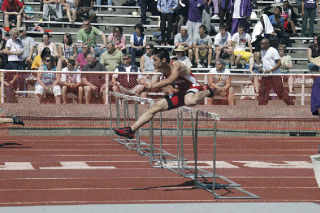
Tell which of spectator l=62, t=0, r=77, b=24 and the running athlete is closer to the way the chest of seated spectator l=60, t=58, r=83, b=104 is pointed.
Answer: the running athlete

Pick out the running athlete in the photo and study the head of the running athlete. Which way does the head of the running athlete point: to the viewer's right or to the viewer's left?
to the viewer's left

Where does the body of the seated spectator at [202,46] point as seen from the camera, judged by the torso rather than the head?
toward the camera

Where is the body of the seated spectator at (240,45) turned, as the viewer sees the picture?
toward the camera

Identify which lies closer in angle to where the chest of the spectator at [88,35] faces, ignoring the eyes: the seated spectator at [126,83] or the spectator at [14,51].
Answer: the seated spectator

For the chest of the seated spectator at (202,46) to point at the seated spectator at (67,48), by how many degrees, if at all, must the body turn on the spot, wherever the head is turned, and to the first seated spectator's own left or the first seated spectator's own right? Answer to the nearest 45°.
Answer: approximately 90° to the first seated spectator's own right

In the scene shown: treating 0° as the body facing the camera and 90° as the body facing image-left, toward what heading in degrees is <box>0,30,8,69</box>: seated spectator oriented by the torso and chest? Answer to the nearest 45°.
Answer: approximately 0°

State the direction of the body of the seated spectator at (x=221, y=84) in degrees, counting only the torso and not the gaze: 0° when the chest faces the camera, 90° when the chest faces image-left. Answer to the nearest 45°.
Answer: approximately 0°

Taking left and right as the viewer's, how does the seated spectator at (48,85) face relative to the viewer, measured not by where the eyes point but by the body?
facing the viewer

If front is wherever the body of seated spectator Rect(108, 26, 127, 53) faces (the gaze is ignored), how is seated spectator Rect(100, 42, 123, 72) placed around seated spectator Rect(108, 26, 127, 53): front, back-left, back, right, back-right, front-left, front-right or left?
front

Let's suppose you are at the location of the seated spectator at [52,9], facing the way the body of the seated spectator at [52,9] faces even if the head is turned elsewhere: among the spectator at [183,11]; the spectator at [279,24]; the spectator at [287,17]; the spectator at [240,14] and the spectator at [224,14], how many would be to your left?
5

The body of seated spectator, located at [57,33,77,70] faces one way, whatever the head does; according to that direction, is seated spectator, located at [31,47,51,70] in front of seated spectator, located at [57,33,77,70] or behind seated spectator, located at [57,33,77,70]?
in front

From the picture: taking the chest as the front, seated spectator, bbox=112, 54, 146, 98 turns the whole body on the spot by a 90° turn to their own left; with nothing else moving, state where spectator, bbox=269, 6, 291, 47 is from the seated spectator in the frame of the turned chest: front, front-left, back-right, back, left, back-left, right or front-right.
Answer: front-left

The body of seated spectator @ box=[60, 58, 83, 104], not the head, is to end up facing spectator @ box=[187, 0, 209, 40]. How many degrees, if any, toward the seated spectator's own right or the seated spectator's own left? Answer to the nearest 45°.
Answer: approximately 135° to the seated spectator's own left

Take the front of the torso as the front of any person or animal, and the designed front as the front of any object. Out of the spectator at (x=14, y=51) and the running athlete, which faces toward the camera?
the spectator

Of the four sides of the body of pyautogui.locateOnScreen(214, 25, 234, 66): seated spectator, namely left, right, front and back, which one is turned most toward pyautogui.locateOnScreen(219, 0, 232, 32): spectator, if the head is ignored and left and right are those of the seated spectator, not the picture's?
back
